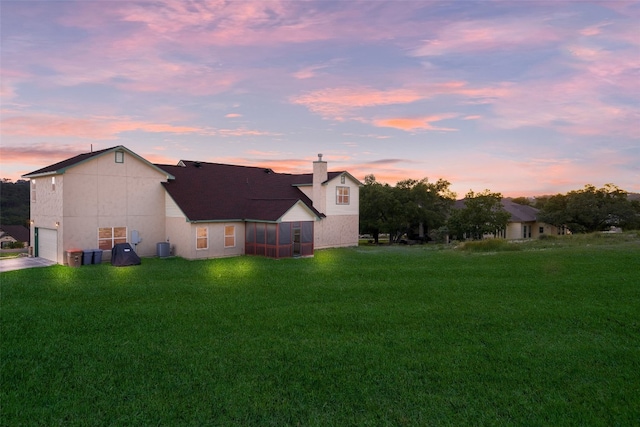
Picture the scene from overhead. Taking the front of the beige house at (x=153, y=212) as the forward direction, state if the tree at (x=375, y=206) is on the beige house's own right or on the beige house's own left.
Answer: on the beige house's own right

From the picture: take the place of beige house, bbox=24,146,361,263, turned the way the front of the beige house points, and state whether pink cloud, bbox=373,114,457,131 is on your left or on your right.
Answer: on your right

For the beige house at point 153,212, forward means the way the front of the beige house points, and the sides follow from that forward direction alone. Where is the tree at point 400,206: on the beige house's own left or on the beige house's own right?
on the beige house's own right

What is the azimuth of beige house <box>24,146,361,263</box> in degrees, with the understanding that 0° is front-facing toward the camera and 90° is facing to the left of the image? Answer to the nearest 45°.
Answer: approximately 180°

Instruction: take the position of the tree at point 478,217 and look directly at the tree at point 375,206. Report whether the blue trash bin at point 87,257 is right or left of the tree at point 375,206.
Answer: left

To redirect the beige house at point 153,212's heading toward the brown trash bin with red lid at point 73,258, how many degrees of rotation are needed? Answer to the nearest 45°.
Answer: approximately 135° to its left

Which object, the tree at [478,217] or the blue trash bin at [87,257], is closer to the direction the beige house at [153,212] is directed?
the tree
